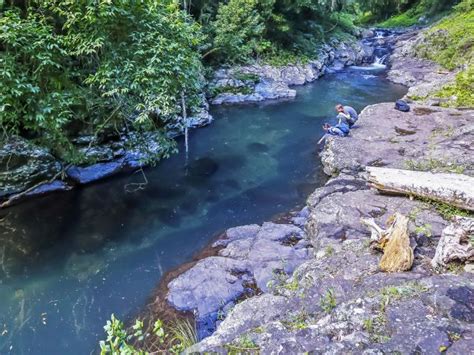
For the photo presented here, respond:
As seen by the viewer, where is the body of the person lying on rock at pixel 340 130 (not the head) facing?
to the viewer's left

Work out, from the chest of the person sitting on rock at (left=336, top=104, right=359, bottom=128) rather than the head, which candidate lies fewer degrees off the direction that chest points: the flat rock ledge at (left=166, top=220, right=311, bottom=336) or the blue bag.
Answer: the flat rock ledge

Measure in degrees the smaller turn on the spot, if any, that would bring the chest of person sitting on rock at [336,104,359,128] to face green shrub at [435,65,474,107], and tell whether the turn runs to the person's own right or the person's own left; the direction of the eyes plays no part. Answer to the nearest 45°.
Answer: approximately 135° to the person's own right

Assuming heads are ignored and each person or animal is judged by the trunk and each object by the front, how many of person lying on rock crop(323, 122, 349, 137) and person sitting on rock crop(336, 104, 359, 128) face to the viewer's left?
2

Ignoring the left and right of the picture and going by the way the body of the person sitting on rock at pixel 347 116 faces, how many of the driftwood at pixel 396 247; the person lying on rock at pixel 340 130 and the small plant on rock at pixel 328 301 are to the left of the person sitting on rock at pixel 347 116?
3

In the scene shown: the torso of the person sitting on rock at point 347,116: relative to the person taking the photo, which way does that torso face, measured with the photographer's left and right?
facing to the left of the viewer

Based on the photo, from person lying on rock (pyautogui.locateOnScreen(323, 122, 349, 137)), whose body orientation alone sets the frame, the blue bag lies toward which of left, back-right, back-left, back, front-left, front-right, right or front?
back-right

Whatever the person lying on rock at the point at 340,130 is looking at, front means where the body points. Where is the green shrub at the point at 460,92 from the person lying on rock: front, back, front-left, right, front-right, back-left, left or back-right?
back-right

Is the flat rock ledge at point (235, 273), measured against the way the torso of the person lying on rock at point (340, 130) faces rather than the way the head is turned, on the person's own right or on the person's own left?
on the person's own left

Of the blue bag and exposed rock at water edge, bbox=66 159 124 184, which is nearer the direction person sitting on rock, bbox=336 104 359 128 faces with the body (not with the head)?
the exposed rock at water edge

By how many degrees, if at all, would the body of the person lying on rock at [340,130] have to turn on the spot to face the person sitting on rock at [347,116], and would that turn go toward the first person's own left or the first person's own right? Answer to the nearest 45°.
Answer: approximately 90° to the first person's own right

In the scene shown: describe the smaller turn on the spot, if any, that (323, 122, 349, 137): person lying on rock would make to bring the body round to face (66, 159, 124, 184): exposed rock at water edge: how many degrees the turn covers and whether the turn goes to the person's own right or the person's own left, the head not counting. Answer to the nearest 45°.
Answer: approximately 45° to the person's own left

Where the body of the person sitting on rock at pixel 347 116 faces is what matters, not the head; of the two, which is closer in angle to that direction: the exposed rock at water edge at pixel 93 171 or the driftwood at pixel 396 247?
the exposed rock at water edge

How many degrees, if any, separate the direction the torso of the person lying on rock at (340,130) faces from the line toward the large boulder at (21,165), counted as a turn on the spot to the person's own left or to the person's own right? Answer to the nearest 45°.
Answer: approximately 45° to the person's own left

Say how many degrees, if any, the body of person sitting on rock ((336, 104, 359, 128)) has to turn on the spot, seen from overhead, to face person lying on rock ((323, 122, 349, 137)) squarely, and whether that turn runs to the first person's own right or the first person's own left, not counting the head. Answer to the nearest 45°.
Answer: approximately 90° to the first person's own left
